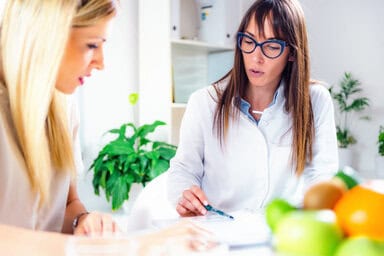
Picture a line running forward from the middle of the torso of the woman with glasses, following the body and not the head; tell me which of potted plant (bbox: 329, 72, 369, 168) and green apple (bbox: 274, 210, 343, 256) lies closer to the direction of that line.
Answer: the green apple

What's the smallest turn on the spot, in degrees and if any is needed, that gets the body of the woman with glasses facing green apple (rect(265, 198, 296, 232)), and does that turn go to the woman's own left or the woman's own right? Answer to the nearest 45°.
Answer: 0° — they already face it

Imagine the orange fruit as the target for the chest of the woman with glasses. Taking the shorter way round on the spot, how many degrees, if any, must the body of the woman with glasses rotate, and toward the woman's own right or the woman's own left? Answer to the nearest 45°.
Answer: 0° — they already face it

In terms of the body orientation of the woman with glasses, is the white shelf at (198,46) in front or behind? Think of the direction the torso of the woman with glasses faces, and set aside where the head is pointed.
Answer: behind

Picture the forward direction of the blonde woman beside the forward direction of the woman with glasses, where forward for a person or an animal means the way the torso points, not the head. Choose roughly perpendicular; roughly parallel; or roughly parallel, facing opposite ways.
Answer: roughly perpendicular

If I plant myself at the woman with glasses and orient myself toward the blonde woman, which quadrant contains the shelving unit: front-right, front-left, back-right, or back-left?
back-right

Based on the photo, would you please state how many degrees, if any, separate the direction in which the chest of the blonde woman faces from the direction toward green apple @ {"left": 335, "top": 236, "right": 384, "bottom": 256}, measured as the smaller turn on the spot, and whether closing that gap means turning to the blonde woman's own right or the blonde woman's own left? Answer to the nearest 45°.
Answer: approximately 45° to the blonde woman's own right

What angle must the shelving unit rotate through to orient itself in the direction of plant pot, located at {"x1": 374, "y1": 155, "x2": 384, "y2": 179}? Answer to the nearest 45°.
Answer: approximately 45° to its left

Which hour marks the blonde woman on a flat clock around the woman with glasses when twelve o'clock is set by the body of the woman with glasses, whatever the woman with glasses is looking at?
The blonde woman is roughly at 1 o'clock from the woman with glasses.

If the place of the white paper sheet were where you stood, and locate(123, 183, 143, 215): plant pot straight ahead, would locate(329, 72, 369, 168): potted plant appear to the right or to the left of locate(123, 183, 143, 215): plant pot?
right

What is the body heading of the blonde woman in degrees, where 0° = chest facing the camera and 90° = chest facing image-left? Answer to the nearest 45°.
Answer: approximately 270°

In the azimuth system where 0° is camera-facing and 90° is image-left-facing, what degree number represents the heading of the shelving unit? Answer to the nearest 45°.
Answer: approximately 315°

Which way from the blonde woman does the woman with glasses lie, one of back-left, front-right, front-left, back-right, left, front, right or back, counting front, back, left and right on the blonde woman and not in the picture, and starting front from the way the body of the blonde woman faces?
front-left
